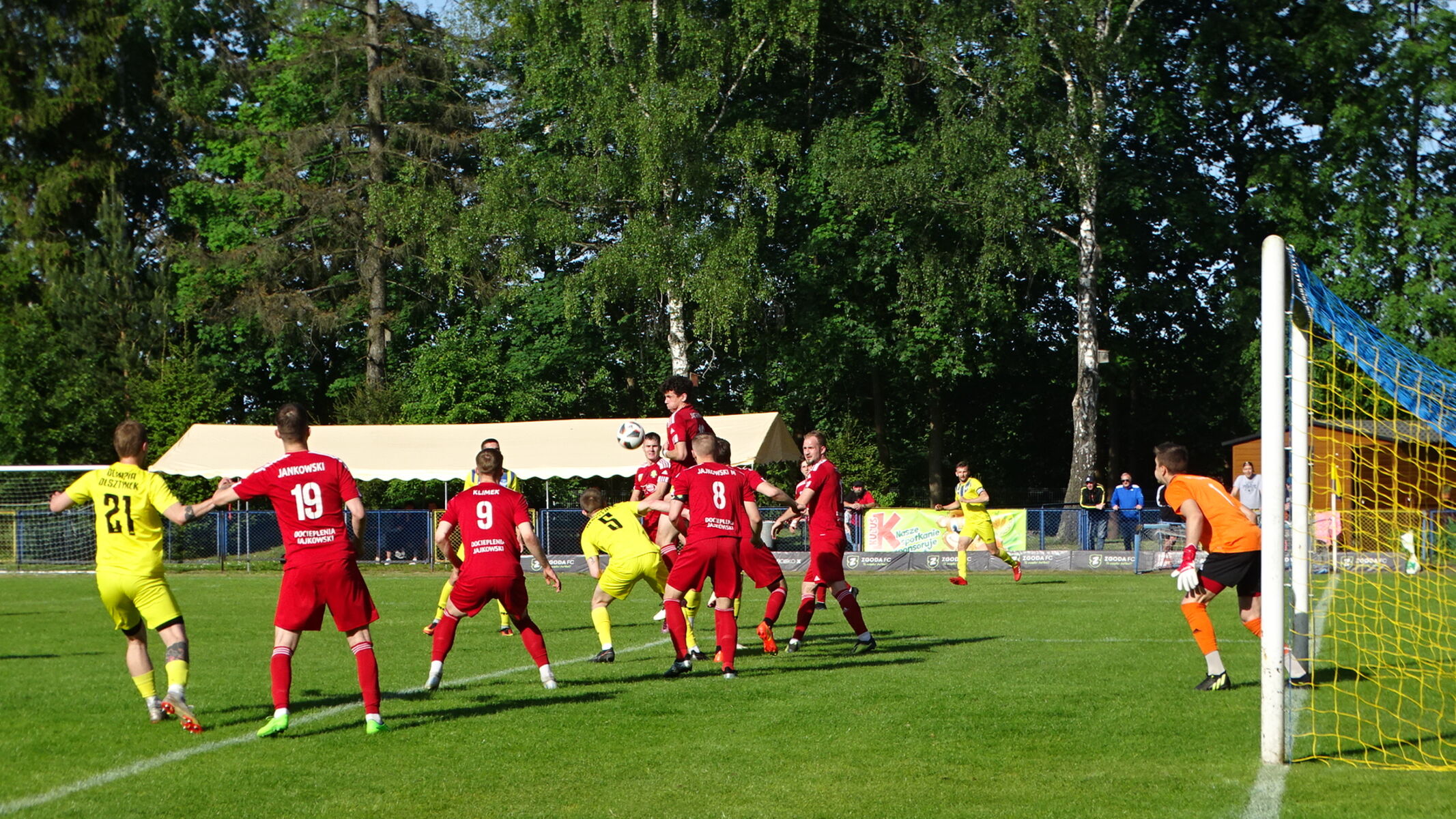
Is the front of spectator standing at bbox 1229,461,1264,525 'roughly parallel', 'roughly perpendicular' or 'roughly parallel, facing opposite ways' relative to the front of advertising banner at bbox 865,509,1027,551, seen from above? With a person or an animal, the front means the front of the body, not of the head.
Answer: roughly parallel

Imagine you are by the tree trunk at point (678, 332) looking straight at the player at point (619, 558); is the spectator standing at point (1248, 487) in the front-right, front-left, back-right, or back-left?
front-left

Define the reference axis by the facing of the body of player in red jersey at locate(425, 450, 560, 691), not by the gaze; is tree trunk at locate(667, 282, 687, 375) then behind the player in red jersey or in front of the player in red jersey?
in front

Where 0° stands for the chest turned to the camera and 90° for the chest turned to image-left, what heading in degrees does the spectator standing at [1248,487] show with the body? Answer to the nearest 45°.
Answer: approximately 0°

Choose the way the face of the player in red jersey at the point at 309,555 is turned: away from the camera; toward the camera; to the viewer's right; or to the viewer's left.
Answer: away from the camera

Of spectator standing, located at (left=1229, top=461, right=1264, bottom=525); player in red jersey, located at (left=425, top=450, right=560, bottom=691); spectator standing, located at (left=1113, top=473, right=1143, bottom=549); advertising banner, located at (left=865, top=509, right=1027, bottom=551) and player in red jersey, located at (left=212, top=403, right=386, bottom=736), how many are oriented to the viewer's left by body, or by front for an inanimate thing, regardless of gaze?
0

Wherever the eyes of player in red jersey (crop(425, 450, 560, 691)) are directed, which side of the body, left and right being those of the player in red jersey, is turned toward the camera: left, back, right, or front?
back

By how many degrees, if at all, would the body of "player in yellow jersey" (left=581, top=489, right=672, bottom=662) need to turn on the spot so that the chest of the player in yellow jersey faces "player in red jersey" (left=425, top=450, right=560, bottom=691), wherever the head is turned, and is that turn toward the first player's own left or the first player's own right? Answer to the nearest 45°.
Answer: approximately 135° to the first player's own left

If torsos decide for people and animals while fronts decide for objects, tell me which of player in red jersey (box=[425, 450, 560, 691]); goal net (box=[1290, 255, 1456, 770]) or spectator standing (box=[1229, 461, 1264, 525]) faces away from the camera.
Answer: the player in red jersey

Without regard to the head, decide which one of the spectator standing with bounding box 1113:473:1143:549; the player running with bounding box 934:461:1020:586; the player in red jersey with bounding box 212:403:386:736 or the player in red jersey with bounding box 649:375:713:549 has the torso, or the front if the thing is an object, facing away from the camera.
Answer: the player in red jersey with bounding box 212:403:386:736

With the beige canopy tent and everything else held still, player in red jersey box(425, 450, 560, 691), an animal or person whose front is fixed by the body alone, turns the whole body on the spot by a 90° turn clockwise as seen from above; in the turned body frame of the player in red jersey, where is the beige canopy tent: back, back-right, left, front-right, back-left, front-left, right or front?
left

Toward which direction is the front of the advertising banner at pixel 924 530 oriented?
toward the camera

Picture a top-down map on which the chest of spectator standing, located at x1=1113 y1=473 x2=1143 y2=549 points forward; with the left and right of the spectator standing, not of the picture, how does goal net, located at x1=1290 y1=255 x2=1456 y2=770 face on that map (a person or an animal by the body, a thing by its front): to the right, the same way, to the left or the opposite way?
to the right

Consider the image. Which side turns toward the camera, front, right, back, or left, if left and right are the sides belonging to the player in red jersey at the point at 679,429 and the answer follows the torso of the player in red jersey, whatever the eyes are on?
left
